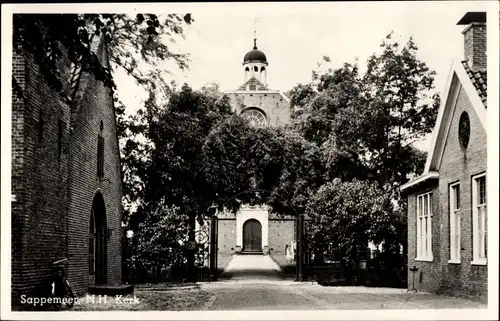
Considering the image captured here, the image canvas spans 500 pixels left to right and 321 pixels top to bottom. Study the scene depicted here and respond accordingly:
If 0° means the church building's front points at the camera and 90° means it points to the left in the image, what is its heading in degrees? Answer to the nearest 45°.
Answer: approximately 0°

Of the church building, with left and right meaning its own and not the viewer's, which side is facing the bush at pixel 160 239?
front

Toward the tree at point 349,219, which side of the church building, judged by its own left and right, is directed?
front
